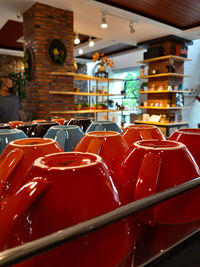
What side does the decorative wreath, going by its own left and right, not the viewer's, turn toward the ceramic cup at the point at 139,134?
left

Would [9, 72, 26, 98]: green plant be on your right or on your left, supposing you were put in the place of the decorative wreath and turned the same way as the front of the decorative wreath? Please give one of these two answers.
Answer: on your right

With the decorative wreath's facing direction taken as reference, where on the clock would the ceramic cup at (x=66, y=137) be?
The ceramic cup is roughly at 9 o'clock from the decorative wreath.

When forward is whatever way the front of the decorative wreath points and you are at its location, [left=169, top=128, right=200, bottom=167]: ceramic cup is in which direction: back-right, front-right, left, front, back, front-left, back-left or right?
left
